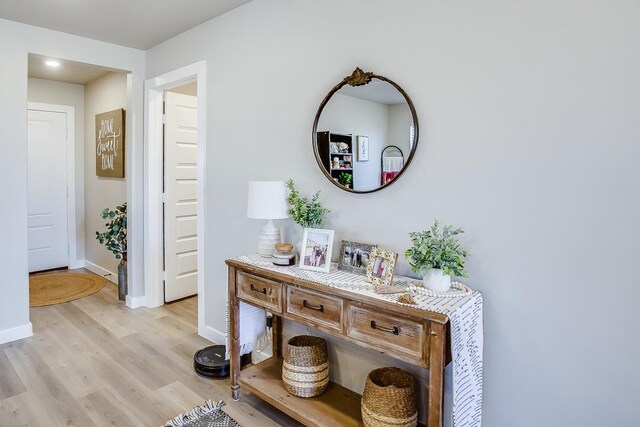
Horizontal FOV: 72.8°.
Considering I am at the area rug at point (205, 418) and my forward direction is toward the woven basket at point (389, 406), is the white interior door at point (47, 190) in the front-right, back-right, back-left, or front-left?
back-left

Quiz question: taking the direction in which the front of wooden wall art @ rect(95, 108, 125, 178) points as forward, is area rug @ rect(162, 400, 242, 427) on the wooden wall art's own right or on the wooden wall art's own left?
on the wooden wall art's own left

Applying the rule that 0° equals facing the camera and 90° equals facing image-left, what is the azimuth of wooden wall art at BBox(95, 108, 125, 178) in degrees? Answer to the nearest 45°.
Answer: approximately 45°

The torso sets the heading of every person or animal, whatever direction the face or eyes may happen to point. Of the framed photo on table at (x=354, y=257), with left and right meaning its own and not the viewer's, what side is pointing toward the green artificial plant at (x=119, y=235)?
right

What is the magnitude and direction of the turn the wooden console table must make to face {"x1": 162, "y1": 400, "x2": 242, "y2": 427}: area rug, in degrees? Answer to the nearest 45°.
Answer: approximately 45° to its right

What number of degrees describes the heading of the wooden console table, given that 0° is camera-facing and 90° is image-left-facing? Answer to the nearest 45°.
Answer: approximately 45°

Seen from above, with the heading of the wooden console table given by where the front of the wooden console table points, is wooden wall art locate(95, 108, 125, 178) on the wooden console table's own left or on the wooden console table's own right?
on the wooden console table's own right
